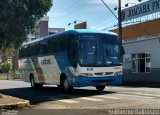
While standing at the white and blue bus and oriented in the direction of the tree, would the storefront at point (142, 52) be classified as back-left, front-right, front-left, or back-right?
back-right

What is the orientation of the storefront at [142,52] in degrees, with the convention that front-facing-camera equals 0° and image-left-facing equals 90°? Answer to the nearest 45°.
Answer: approximately 45°

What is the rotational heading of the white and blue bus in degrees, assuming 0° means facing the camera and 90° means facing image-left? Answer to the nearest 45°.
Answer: approximately 315°

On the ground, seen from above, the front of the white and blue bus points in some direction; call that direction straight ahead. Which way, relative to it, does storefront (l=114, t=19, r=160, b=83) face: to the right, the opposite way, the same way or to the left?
to the right
